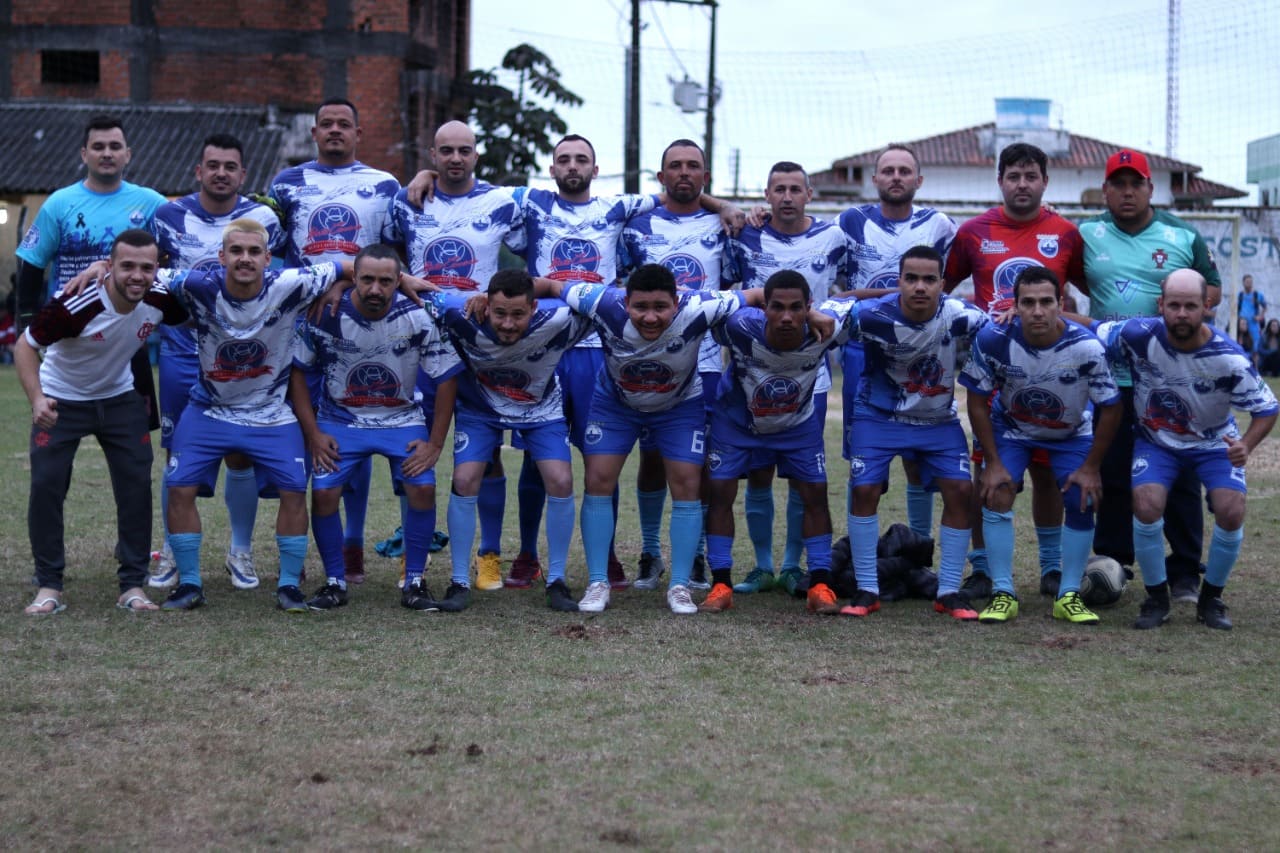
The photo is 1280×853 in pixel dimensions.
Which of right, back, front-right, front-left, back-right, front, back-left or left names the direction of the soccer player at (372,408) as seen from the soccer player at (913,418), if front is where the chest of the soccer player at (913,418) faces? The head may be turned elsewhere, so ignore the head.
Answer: right

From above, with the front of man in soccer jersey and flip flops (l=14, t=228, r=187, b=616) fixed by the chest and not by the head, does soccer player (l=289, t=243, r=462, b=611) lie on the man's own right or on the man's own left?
on the man's own left

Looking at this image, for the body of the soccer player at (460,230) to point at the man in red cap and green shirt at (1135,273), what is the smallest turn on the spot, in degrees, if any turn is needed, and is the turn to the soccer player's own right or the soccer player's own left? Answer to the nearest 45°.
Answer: approximately 90° to the soccer player's own left

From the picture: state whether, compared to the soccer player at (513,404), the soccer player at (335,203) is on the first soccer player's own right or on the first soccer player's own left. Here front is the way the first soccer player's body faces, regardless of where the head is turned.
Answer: on the first soccer player's own right

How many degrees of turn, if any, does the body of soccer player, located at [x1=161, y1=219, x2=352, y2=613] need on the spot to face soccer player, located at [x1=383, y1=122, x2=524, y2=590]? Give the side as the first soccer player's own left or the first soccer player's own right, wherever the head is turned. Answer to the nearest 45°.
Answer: approximately 135° to the first soccer player's own left

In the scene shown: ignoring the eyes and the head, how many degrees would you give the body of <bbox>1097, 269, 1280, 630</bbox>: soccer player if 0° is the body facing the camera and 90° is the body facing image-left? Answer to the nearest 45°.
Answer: approximately 0°

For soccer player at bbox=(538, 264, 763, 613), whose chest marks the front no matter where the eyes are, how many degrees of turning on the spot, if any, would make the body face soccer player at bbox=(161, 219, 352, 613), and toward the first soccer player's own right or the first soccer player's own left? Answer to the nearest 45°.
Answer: approximately 90° to the first soccer player's own right

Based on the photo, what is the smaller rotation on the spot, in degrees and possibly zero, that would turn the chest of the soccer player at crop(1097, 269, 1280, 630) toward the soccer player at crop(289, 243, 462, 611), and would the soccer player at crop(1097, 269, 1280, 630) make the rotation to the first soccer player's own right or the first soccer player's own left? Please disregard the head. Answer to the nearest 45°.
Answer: approximately 90° to the first soccer player's own right
